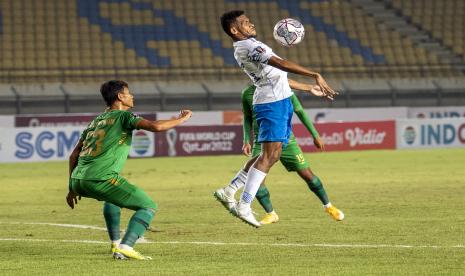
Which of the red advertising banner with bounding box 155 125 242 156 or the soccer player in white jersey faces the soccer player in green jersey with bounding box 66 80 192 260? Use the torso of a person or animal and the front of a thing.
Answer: the red advertising banner

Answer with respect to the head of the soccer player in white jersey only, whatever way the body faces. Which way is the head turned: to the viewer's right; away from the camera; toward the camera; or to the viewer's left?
to the viewer's right

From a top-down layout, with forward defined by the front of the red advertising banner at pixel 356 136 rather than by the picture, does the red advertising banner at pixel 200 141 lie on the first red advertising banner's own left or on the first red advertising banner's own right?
on the first red advertising banner's own right

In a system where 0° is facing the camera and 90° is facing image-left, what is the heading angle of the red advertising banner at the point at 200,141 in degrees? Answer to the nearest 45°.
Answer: approximately 0°

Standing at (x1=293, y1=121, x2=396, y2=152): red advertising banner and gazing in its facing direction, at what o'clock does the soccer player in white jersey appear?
The soccer player in white jersey is roughly at 12 o'clock from the red advertising banner.
